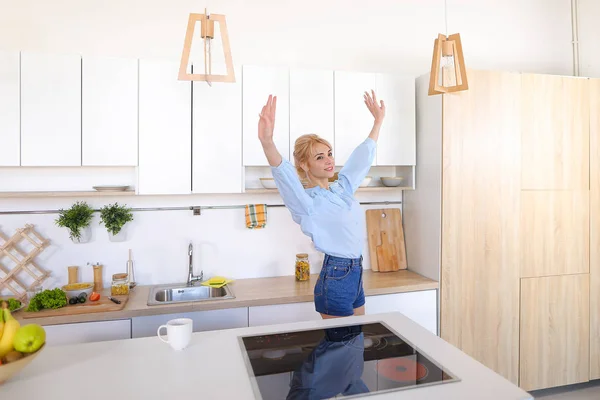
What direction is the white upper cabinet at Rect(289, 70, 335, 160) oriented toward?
toward the camera

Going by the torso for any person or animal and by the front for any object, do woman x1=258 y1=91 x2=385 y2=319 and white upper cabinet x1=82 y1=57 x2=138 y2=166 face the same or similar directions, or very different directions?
same or similar directions

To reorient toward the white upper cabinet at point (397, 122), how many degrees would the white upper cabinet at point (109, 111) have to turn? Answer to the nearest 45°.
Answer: approximately 90° to its left

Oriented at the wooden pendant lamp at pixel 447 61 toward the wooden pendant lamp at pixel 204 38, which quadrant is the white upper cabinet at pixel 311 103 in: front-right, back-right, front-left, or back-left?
front-right

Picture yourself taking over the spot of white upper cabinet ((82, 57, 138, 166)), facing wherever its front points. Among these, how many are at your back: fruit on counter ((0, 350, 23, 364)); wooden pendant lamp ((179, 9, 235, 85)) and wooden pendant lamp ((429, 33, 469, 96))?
0

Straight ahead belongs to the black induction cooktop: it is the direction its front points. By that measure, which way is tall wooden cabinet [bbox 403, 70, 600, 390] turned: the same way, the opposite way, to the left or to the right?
the opposite way

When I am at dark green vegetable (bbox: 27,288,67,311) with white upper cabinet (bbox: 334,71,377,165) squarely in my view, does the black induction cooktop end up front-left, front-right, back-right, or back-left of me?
front-right

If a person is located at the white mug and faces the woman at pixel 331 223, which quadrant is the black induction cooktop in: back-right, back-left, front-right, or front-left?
front-right

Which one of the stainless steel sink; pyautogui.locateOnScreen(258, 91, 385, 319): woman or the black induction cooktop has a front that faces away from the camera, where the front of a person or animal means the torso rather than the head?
the black induction cooktop

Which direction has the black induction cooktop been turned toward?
away from the camera

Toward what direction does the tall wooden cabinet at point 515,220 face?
toward the camera

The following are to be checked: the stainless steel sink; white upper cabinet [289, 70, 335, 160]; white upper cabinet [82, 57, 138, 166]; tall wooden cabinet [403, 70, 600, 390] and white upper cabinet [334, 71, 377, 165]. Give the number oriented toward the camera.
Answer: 5

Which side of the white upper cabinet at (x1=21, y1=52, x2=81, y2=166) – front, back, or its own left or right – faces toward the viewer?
front

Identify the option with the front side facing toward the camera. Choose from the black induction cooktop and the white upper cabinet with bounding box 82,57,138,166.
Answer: the white upper cabinet

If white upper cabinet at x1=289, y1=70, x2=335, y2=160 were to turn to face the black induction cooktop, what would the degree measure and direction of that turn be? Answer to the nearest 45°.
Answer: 0° — it already faces it

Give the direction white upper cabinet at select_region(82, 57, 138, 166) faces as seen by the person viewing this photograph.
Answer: facing the viewer
